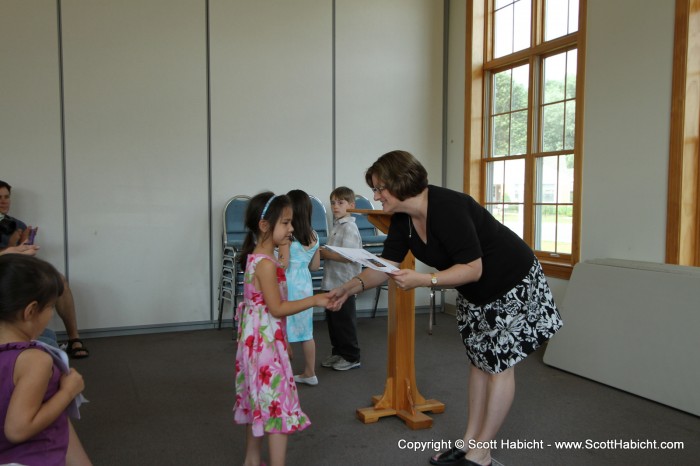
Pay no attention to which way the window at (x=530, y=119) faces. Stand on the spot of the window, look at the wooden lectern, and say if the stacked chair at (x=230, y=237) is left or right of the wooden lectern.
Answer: right

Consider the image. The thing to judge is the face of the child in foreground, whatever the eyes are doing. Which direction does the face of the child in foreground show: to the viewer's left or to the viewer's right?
to the viewer's right

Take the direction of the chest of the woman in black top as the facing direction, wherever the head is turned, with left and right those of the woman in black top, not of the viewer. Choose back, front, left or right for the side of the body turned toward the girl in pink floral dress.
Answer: front

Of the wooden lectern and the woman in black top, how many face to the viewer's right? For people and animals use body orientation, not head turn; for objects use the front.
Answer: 0

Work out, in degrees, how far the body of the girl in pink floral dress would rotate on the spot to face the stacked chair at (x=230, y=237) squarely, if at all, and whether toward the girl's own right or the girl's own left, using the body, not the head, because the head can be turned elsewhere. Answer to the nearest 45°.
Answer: approximately 90° to the girl's own left

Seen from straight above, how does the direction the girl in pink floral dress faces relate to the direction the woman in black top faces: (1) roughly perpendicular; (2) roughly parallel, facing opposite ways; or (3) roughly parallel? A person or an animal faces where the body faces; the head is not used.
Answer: roughly parallel, facing opposite ways

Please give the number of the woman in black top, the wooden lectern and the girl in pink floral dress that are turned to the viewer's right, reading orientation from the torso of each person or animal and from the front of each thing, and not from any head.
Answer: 1

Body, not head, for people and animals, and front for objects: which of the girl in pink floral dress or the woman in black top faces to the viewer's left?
the woman in black top

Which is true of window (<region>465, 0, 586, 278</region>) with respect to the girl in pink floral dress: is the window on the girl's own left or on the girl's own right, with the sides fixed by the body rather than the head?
on the girl's own left

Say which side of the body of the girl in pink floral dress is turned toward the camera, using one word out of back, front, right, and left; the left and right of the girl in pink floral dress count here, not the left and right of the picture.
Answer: right

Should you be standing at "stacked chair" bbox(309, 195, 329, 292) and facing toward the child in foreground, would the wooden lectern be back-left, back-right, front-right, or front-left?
front-left

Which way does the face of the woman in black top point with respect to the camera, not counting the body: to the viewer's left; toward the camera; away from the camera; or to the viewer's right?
to the viewer's left

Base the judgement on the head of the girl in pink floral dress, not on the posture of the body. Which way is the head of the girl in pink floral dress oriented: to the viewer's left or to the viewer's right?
to the viewer's right

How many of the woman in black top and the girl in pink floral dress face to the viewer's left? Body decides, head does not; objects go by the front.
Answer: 1

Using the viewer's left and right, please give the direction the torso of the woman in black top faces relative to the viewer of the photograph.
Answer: facing to the left of the viewer

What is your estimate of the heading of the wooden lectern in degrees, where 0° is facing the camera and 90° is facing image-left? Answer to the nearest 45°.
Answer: approximately 45°

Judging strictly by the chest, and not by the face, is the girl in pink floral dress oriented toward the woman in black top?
yes
